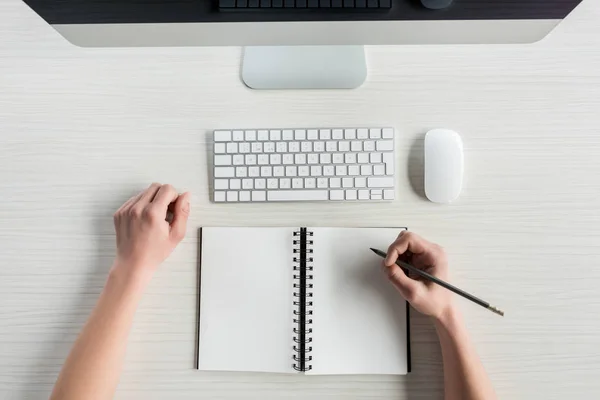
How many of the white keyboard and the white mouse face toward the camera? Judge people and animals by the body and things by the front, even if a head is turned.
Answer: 1

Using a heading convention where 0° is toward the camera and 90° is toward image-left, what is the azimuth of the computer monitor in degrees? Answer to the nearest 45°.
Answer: approximately 0°

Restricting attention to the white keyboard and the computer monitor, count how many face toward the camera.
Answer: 2

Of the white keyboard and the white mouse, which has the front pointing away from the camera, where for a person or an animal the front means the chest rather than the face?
the white mouse

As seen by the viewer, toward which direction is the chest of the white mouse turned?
away from the camera
